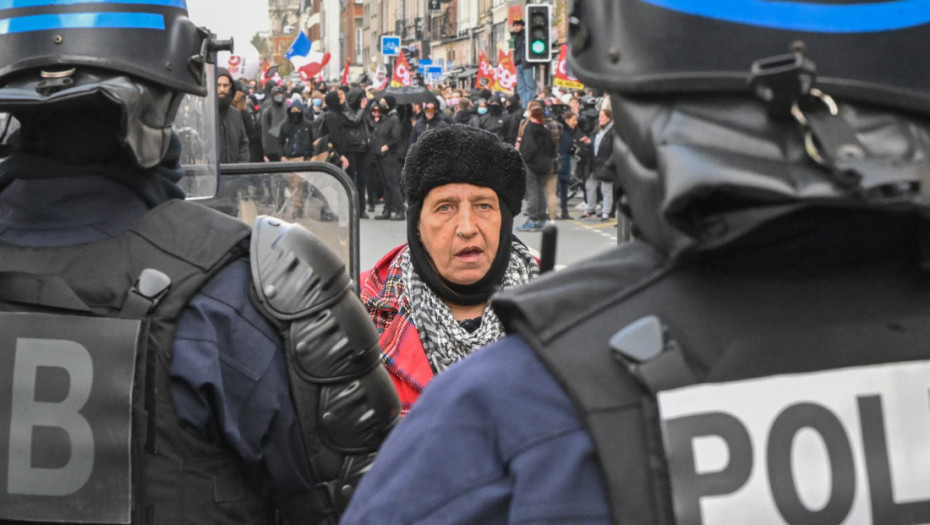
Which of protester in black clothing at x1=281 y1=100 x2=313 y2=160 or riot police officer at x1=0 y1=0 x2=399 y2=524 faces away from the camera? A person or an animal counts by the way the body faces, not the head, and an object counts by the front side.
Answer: the riot police officer

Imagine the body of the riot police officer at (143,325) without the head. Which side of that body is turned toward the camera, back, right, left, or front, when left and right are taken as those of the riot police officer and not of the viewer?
back

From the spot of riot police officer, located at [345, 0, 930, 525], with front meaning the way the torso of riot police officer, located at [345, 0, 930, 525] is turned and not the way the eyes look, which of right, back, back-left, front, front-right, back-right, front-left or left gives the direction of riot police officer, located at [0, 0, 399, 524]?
front-left

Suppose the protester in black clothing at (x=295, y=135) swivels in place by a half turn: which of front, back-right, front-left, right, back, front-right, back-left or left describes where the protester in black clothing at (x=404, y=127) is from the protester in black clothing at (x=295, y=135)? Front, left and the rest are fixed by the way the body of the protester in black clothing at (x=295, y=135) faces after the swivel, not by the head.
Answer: front-right

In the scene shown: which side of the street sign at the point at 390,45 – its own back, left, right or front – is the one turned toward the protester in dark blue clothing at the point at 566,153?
front

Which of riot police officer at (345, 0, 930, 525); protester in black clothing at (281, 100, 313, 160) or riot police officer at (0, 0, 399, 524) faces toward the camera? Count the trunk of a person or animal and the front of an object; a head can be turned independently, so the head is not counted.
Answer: the protester in black clothing

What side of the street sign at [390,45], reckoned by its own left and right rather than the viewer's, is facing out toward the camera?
front

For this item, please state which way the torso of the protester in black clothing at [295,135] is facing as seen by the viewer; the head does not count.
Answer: toward the camera

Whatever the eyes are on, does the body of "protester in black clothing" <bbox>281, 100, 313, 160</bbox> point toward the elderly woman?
yes

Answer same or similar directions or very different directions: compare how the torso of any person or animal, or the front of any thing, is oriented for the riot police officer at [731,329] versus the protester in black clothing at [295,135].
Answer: very different directions

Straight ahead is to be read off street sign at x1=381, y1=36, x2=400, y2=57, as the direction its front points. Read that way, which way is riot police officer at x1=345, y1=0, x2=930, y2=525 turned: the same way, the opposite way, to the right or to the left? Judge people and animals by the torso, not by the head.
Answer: the opposite way

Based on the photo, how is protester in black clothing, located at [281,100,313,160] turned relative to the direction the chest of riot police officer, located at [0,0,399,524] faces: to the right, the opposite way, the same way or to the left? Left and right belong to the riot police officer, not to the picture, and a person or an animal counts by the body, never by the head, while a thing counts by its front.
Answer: the opposite way

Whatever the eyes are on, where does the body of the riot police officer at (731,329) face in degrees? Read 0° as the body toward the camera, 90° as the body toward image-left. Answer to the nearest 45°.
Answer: approximately 180°

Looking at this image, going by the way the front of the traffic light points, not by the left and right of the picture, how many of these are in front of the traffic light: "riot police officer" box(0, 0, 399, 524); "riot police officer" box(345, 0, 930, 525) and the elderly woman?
3

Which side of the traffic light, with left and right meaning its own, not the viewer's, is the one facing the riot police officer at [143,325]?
front
